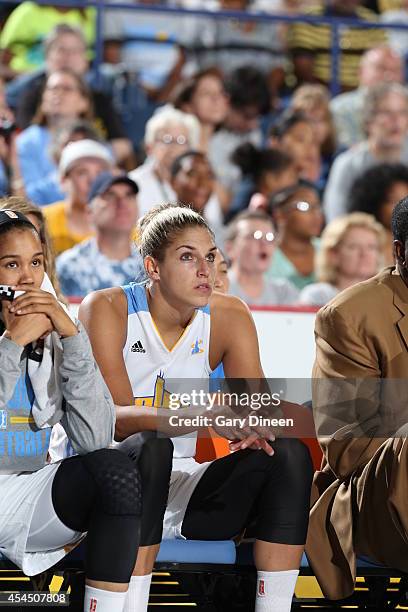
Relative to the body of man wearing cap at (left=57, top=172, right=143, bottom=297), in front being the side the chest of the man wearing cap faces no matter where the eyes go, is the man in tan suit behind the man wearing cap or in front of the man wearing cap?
in front

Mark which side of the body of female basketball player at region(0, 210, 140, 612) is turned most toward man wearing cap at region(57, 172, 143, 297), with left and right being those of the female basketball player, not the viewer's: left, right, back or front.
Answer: back

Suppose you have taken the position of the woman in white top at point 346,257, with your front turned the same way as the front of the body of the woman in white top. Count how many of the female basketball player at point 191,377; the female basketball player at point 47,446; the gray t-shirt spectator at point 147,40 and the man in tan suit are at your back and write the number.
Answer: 1

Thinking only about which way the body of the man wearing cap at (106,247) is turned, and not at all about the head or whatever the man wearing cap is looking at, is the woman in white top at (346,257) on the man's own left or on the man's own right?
on the man's own left

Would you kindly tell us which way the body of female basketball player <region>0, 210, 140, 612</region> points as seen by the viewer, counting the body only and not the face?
toward the camera

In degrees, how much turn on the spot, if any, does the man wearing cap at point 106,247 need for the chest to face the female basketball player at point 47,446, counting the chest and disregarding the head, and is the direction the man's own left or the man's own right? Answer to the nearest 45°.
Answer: approximately 45° to the man's own right

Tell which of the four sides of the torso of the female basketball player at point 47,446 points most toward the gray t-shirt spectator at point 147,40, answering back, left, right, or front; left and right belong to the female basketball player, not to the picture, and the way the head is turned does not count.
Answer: back

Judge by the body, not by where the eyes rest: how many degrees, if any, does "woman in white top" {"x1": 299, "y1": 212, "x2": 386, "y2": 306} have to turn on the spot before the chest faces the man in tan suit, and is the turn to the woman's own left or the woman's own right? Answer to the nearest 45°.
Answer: approximately 45° to the woman's own right

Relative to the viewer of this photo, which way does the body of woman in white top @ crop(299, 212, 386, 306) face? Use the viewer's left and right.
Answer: facing the viewer and to the right of the viewer

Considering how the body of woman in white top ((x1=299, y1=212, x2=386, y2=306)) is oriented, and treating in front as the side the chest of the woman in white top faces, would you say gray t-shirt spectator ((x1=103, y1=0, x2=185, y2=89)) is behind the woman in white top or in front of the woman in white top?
behind

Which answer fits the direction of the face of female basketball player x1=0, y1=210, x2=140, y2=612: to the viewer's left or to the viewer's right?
to the viewer's right

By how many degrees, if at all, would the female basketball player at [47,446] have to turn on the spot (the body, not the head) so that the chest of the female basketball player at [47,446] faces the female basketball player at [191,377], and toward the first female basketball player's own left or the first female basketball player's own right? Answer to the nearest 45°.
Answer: approximately 135° to the first female basketball player's own left

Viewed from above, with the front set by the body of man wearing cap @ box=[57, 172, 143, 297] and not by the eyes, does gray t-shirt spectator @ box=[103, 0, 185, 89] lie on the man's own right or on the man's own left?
on the man's own left

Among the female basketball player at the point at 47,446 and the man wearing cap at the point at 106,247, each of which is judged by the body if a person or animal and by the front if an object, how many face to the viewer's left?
0
